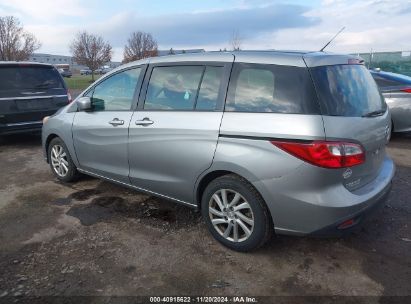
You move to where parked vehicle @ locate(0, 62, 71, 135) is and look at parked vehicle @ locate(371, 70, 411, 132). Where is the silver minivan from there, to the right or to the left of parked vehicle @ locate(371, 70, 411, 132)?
right

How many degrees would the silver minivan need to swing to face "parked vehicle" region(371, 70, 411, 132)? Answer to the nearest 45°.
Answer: approximately 90° to its right

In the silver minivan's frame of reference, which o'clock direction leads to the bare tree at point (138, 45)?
The bare tree is roughly at 1 o'clock from the silver minivan.

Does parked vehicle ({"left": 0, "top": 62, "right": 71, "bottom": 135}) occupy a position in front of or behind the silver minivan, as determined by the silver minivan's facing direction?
in front

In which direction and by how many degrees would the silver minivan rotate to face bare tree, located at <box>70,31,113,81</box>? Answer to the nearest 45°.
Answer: approximately 45° to its right

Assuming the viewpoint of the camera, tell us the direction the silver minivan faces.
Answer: facing away from the viewer and to the left of the viewer

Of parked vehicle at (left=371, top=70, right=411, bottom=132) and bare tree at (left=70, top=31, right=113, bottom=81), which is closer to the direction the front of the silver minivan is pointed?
the bare tree

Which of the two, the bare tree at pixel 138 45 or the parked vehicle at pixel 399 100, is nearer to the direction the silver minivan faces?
the bare tree
